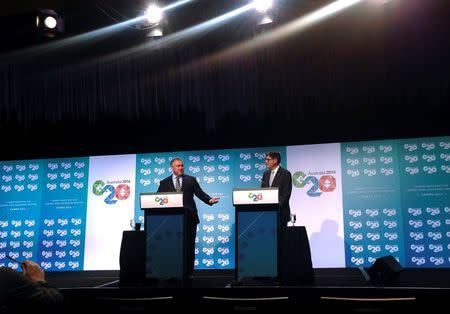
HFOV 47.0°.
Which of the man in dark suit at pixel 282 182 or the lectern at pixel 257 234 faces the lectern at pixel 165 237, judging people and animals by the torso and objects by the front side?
the man in dark suit
